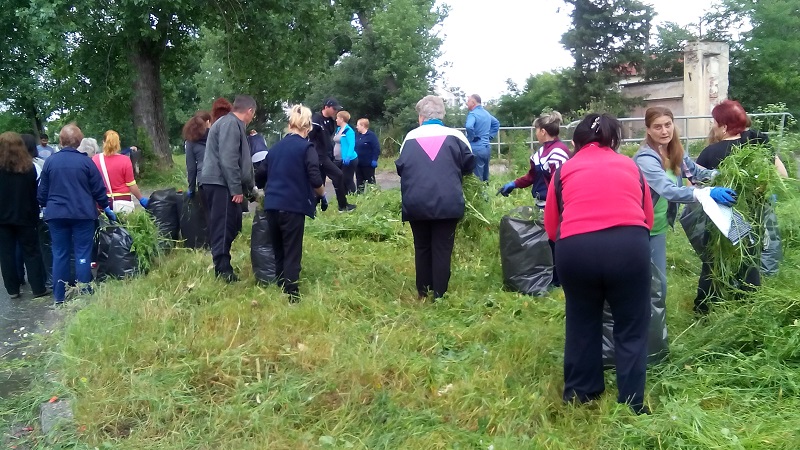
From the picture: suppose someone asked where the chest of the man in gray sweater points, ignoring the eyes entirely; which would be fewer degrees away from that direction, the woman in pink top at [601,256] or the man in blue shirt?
the man in blue shirt

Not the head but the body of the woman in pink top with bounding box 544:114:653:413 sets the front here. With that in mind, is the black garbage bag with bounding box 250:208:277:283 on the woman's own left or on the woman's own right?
on the woman's own left

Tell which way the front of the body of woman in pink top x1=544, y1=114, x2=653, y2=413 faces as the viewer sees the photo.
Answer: away from the camera

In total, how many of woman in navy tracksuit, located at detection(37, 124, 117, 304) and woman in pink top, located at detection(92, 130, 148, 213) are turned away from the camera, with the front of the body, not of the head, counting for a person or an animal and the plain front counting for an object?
2

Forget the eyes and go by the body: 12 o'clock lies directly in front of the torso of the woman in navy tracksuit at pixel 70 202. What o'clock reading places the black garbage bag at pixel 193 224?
The black garbage bag is roughly at 2 o'clock from the woman in navy tracksuit.

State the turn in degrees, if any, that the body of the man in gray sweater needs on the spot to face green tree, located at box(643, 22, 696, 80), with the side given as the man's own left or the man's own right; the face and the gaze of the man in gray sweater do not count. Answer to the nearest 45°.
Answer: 0° — they already face it

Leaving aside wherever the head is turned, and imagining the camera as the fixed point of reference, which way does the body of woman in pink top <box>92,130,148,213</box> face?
away from the camera

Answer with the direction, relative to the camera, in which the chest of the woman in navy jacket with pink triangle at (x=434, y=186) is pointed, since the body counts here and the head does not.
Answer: away from the camera

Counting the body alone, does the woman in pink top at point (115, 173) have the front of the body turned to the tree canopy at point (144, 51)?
yes

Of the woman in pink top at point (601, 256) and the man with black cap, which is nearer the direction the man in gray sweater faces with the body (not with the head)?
the man with black cap

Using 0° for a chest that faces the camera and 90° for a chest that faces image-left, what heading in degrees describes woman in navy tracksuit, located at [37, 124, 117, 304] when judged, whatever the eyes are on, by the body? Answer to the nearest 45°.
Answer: approximately 180°

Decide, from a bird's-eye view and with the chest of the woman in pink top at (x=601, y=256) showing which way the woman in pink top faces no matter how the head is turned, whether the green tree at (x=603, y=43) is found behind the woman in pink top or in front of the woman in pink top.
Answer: in front

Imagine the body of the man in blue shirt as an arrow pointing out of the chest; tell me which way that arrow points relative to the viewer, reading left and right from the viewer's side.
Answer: facing away from the viewer and to the left of the viewer

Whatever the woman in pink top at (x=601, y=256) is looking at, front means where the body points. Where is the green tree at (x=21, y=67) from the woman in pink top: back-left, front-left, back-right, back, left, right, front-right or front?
front-left
